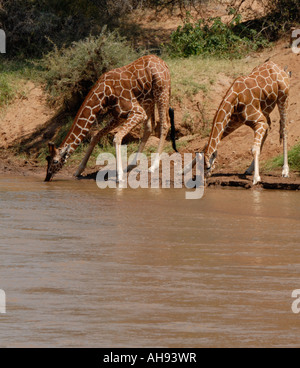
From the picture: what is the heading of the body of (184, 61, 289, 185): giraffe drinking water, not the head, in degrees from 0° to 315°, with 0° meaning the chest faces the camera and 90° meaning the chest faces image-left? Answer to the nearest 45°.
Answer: approximately 45°

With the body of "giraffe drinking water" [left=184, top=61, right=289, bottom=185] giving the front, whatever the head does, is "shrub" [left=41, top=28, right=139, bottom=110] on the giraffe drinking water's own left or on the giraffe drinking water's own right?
on the giraffe drinking water's own right

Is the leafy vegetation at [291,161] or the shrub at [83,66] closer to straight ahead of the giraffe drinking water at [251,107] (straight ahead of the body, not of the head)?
the shrub

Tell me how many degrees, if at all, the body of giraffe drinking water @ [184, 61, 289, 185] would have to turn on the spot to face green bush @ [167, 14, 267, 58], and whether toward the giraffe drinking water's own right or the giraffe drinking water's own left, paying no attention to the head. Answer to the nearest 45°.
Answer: approximately 135° to the giraffe drinking water's own right

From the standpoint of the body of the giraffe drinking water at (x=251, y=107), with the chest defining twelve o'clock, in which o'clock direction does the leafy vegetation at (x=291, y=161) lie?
The leafy vegetation is roughly at 6 o'clock from the giraffe drinking water.
